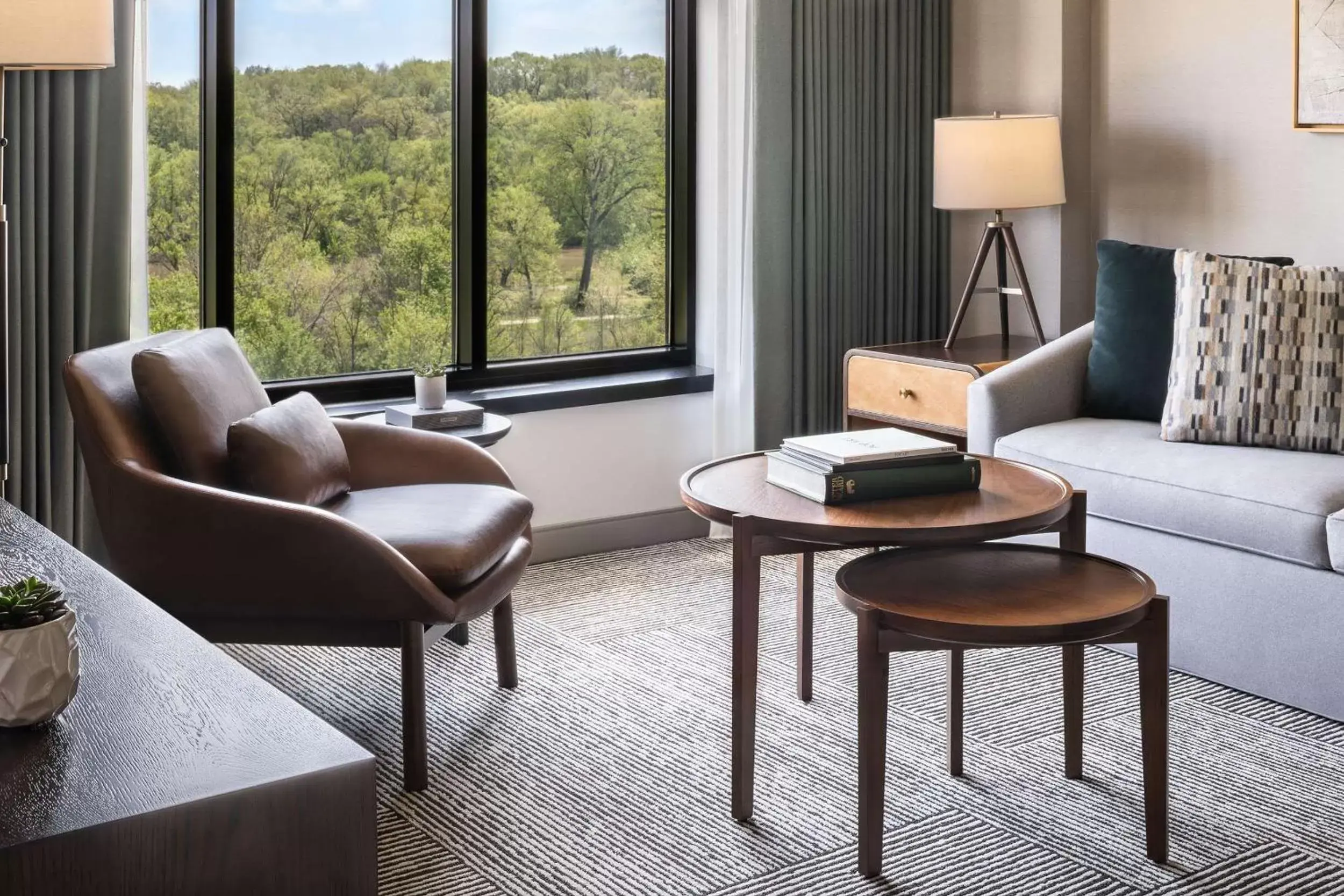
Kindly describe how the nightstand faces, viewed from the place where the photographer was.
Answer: facing the viewer and to the left of the viewer

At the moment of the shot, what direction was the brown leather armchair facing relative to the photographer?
facing the viewer and to the right of the viewer

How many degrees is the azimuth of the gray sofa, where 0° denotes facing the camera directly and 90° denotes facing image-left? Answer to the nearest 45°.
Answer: approximately 45°

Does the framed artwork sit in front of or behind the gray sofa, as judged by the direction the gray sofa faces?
behind

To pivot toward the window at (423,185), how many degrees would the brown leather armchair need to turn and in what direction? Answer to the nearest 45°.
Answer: approximately 135° to its left

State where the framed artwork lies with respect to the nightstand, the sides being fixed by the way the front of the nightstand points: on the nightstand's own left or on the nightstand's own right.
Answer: on the nightstand's own left

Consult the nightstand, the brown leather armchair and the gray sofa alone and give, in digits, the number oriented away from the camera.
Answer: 0
